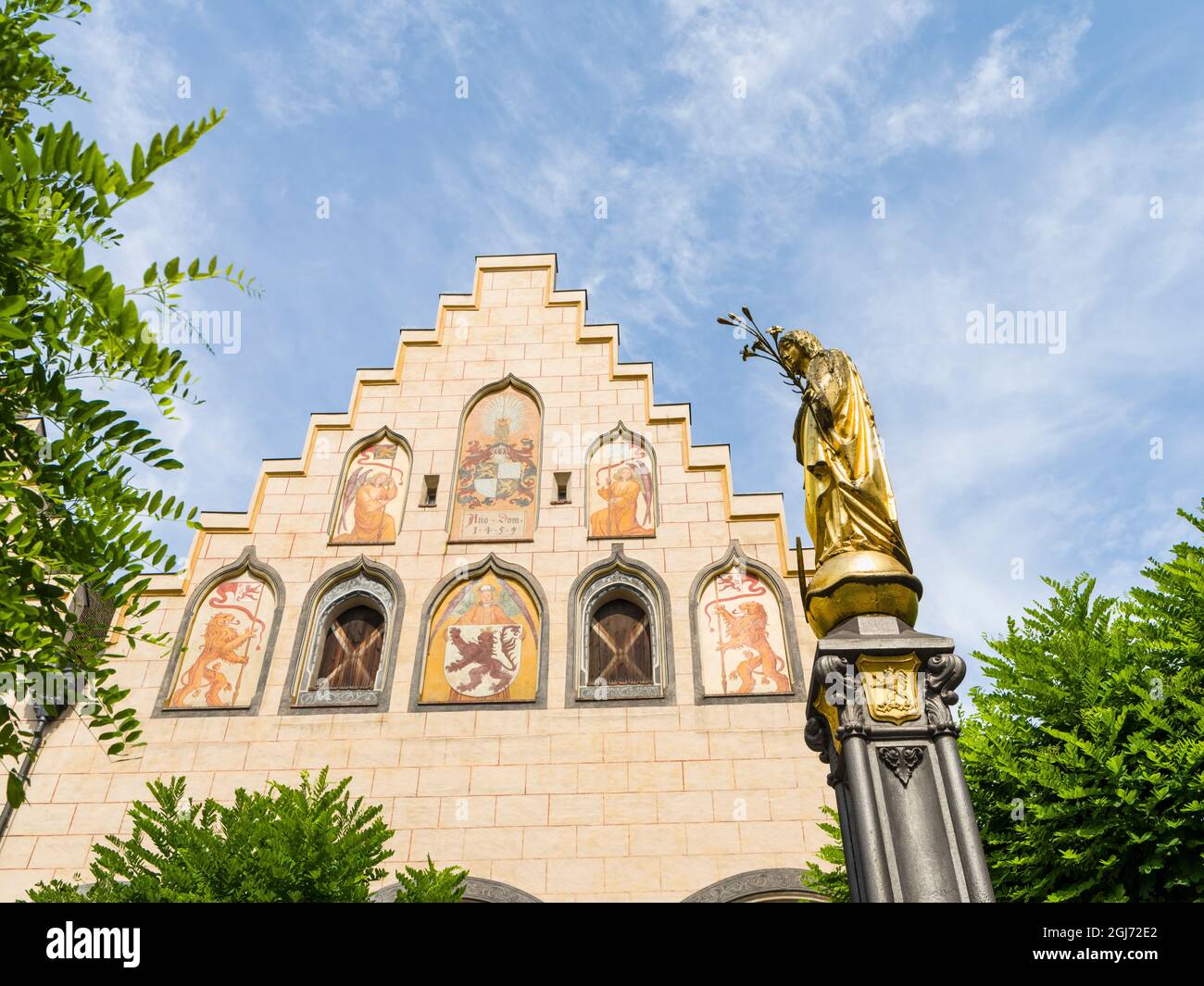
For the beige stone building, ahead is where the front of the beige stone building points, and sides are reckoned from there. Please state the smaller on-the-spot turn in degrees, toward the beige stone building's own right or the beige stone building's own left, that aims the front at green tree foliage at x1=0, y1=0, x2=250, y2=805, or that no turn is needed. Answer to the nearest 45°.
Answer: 0° — it already faces it

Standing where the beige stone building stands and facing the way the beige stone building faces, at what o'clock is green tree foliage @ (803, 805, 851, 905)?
The green tree foliage is roughly at 11 o'clock from the beige stone building.

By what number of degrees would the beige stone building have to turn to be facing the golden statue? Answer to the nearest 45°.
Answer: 0° — it already faces it

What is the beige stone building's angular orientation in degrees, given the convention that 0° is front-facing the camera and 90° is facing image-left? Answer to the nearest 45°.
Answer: approximately 0°

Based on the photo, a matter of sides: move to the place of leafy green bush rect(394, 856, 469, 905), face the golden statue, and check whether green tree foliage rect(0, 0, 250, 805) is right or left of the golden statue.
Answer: right

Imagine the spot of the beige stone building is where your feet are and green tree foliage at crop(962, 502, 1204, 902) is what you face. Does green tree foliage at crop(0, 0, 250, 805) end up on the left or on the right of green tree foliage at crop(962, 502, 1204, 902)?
right

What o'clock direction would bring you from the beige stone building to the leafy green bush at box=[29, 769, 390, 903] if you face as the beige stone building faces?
The leafy green bush is roughly at 1 o'clock from the beige stone building.

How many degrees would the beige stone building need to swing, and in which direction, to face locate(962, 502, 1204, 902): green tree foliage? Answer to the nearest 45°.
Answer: approximately 45° to its left
